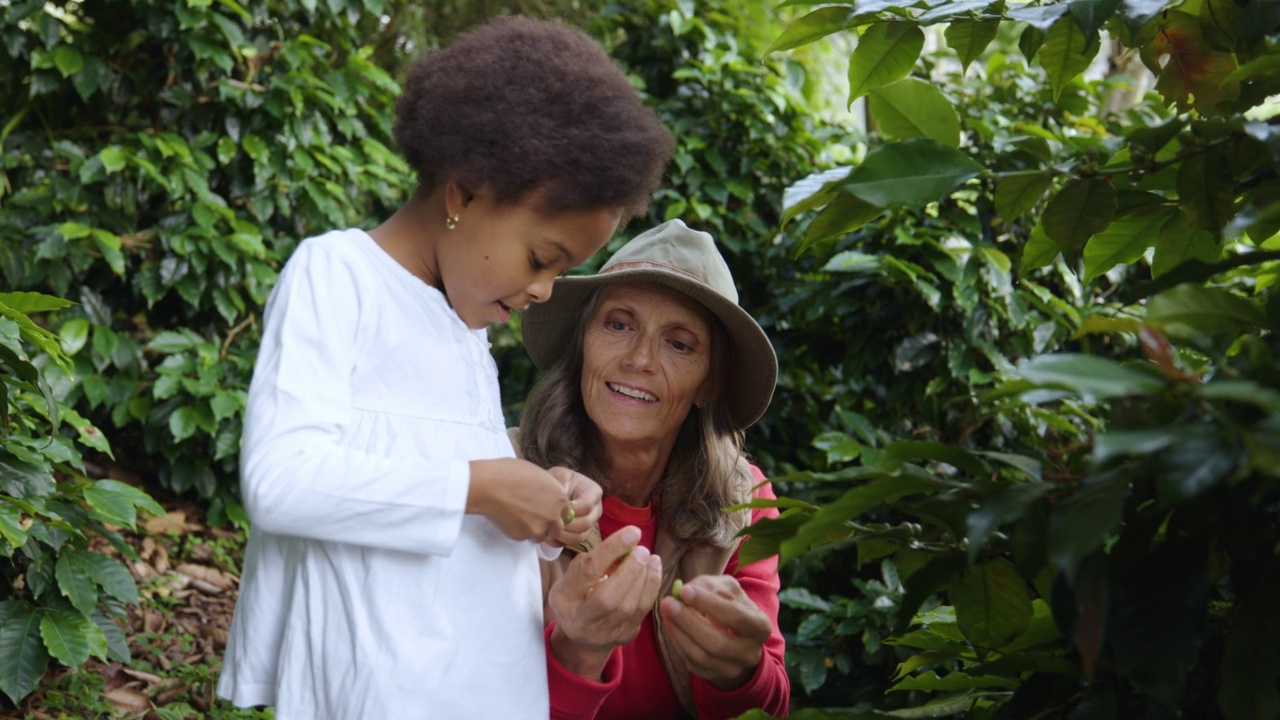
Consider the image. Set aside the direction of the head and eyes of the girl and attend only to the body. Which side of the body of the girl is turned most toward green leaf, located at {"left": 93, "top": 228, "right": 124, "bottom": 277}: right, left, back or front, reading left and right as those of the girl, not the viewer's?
back

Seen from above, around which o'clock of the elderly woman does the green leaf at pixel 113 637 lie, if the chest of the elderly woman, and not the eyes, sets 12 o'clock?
The green leaf is roughly at 3 o'clock from the elderly woman.

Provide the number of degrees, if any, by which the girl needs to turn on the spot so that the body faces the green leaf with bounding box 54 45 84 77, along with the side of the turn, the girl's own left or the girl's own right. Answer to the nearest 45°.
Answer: approximately 135° to the girl's own left

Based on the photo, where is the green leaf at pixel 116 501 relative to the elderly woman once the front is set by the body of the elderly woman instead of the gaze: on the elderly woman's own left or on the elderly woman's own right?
on the elderly woman's own right

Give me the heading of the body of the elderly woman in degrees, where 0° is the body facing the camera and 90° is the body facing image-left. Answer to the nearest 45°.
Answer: approximately 0°

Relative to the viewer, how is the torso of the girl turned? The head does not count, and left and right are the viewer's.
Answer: facing the viewer and to the right of the viewer

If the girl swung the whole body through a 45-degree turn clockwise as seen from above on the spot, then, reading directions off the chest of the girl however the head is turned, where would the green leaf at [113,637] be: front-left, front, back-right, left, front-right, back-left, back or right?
back-right

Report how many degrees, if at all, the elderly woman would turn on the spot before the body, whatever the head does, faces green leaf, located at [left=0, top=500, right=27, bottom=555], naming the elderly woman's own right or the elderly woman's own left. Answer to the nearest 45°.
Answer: approximately 90° to the elderly woman's own right

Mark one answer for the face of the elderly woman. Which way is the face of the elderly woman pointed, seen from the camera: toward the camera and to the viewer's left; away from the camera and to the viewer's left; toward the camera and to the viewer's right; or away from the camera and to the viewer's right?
toward the camera and to the viewer's left

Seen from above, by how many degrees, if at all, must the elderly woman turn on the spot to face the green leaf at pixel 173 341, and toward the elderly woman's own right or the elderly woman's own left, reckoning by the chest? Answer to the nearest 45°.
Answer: approximately 135° to the elderly woman's own right

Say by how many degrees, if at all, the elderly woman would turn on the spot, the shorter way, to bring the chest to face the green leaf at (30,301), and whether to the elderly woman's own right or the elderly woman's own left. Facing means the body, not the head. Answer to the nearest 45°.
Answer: approximately 90° to the elderly woman's own right

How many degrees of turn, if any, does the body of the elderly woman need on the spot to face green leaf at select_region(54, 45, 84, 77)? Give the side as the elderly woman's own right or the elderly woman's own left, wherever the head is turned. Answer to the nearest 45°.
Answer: approximately 135° to the elderly woman's own right

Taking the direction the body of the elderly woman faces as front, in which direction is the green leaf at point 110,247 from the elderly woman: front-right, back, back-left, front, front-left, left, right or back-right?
back-right

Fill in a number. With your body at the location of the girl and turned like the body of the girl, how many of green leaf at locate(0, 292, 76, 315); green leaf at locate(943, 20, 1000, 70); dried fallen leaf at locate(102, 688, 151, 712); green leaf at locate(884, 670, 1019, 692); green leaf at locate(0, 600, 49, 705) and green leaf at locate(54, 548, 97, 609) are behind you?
4

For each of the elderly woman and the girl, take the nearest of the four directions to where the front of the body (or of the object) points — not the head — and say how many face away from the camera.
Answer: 0
